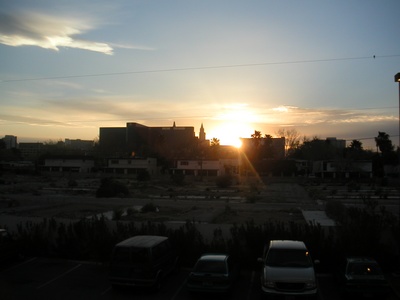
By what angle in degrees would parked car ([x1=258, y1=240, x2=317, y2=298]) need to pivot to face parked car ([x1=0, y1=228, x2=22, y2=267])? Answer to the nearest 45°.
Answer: approximately 90° to its right

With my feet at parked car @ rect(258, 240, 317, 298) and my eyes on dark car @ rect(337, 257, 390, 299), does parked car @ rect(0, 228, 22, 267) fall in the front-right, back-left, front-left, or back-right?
back-left

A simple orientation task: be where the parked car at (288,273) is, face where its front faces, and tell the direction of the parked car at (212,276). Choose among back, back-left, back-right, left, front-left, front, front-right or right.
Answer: right

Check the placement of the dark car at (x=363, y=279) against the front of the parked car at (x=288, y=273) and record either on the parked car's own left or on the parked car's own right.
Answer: on the parked car's own left

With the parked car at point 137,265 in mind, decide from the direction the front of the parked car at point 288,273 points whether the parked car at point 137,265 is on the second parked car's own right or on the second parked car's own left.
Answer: on the second parked car's own right

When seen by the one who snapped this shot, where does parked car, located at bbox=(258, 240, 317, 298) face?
facing the viewer

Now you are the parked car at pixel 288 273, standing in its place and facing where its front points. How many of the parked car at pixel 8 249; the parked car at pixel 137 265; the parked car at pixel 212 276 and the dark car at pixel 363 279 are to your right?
3

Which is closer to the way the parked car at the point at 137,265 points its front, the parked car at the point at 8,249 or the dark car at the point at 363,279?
the dark car
